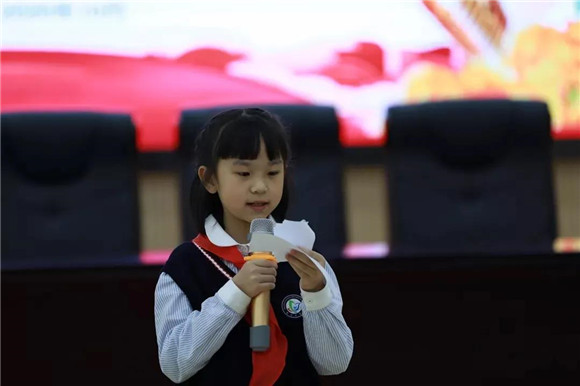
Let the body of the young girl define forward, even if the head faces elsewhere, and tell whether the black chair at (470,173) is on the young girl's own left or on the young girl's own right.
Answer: on the young girl's own left

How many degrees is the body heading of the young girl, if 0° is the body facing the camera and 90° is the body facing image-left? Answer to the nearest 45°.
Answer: approximately 315°

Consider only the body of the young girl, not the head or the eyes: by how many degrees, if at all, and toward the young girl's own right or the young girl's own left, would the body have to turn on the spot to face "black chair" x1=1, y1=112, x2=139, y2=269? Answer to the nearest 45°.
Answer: approximately 135° to the young girl's own right
